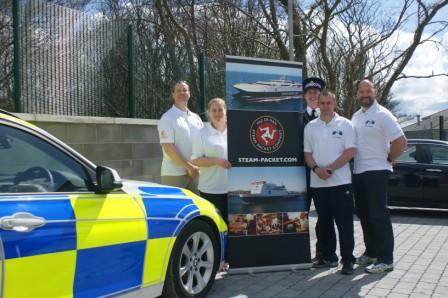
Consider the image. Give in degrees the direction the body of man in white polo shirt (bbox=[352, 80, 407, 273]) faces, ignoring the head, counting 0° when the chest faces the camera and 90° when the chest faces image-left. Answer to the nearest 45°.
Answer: approximately 45°

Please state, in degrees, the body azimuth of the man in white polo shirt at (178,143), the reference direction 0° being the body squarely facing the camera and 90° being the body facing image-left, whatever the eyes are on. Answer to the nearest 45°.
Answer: approximately 315°

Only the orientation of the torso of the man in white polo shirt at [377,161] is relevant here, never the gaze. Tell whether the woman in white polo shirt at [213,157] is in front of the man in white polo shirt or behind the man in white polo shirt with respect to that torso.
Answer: in front

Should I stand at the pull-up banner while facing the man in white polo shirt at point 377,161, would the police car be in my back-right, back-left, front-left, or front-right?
back-right

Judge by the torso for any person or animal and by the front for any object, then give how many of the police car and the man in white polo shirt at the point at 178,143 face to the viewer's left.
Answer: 0

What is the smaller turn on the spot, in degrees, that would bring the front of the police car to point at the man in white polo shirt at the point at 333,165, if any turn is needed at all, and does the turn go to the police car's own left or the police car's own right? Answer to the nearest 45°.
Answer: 0° — it already faces them

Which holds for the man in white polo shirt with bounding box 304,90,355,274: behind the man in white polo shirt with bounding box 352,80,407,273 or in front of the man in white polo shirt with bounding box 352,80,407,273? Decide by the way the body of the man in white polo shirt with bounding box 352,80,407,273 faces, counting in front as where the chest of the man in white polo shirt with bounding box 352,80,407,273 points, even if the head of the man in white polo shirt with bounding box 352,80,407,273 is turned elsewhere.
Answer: in front

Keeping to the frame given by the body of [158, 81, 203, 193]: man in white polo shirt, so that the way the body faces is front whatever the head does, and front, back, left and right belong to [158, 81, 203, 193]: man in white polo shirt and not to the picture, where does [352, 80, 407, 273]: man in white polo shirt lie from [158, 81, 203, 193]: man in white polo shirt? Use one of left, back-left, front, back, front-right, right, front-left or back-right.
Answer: front-left

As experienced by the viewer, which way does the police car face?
facing away from the viewer and to the right of the viewer
